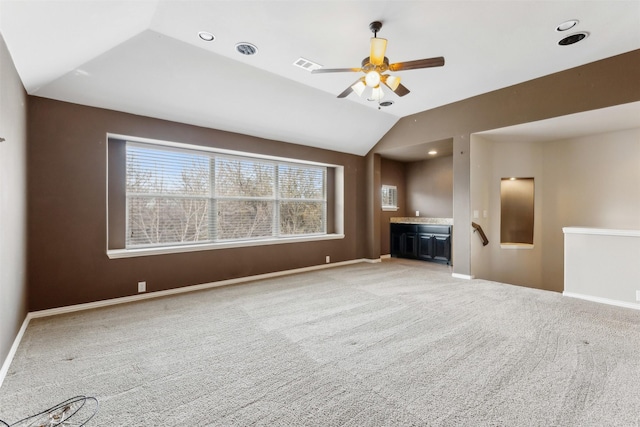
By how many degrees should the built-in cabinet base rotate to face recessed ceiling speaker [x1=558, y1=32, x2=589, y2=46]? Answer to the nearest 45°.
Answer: approximately 90° to its left

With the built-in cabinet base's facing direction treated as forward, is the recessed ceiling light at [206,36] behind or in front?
in front

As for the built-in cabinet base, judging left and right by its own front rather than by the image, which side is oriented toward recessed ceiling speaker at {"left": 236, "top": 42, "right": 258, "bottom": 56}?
front

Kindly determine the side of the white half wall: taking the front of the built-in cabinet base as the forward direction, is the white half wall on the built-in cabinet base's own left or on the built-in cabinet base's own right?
on the built-in cabinet base's own left

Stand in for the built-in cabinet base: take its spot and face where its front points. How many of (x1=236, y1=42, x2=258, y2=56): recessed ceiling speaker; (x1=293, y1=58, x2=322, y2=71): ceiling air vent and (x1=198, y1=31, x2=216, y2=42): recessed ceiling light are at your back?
0

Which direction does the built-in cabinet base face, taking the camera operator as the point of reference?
facing the viewer and to the left of the viewer

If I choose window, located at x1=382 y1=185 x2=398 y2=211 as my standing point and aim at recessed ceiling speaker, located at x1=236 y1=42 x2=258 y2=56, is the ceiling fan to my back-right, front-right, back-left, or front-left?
front-left

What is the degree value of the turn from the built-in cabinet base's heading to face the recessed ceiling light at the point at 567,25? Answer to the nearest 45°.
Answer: approximately 45° to its left

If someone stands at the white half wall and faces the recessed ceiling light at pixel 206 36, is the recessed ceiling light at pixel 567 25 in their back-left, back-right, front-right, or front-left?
front-left

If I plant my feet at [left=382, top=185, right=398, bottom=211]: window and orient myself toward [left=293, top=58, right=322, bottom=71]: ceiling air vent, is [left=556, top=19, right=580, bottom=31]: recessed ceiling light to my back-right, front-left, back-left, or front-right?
front-left

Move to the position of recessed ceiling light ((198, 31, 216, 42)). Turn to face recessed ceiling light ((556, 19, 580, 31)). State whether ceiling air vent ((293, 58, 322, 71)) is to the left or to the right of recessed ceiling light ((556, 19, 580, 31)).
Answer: left

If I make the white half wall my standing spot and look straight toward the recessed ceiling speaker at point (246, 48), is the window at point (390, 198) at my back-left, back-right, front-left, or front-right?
front-right

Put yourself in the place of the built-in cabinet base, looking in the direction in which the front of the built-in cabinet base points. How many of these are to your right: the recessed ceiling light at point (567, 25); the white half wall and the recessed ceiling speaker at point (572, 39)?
0

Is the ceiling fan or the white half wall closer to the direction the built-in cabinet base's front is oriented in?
the ceiling fan
